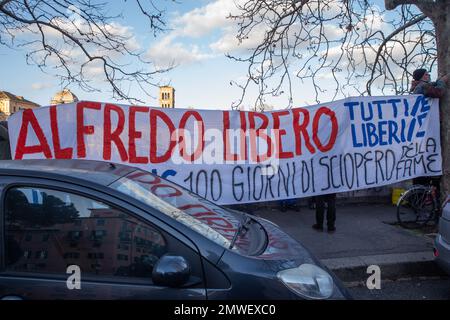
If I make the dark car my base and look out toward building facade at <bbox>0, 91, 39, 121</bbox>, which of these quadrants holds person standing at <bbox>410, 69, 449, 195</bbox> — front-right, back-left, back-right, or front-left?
front-right

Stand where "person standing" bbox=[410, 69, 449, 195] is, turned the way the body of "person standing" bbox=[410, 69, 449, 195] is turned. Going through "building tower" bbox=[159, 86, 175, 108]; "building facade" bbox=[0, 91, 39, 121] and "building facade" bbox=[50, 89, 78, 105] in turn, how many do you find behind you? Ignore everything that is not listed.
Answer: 3

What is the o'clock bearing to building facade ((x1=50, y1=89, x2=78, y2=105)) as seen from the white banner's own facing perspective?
The building facade is roughly at 4 o'clock from the white banner.

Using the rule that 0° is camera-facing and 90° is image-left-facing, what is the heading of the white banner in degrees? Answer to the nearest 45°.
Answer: approximately 0°

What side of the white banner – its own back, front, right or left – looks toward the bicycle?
left

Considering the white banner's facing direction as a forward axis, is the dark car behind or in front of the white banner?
in front

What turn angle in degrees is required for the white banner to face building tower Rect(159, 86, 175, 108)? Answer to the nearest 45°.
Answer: approximately 135° to its right
